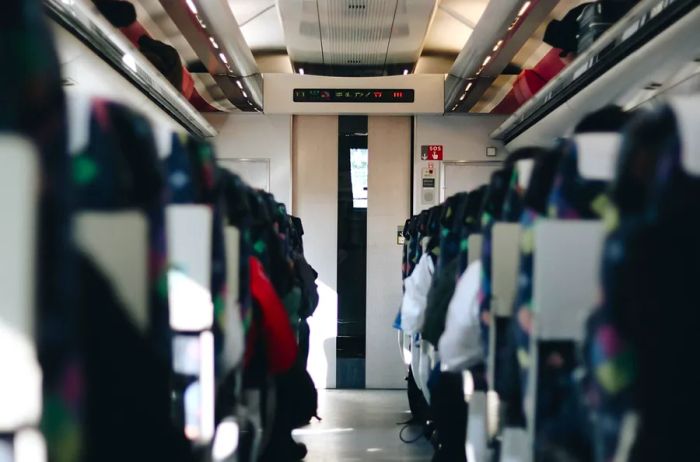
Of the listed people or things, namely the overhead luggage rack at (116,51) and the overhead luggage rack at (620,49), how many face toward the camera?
0

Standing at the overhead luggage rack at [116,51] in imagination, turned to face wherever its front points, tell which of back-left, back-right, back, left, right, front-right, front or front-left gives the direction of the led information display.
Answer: front-left

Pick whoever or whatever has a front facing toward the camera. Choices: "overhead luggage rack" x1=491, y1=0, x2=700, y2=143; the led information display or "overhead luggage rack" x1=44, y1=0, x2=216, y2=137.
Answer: the led information display

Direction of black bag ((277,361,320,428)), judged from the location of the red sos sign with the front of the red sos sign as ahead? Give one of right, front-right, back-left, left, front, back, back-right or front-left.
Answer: front

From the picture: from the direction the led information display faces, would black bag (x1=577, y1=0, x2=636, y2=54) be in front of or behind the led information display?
in front

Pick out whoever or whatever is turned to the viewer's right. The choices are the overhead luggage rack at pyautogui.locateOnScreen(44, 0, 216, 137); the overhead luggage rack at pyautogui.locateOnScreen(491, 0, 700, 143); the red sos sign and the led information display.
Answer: the overhead luggage rack at pyautogui.locateOnScreen(44, 0, 216, 137)

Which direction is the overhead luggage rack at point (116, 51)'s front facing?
to the viewer's right

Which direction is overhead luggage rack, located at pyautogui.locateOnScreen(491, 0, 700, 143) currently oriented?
to the viewer's left

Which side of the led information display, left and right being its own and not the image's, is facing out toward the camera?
front

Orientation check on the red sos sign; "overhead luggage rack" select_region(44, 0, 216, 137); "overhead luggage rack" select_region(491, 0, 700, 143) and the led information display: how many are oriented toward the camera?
2

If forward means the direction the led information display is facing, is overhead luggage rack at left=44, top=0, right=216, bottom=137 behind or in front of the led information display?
in front

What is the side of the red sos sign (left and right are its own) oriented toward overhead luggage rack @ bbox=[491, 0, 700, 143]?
front

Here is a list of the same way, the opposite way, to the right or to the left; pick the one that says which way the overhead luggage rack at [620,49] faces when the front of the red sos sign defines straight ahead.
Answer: to the right

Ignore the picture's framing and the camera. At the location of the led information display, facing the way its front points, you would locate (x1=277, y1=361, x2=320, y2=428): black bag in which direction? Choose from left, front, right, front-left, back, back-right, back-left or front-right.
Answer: front

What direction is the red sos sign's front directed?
toward the camera

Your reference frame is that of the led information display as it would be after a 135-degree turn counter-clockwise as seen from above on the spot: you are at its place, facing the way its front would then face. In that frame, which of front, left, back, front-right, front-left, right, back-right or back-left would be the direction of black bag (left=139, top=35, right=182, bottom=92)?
back
